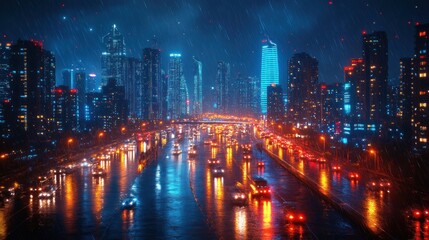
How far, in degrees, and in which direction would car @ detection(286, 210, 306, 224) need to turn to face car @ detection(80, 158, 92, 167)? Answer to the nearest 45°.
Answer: approximately 45° to its left

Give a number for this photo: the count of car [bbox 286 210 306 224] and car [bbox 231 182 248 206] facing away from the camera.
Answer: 1

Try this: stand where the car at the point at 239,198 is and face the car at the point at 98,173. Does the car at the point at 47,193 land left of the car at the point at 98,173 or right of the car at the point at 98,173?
left

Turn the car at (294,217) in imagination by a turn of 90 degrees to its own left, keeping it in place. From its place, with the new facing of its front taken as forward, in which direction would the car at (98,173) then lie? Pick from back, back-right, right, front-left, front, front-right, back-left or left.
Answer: front-right

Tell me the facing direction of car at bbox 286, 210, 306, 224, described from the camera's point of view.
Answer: facing away from the viewer

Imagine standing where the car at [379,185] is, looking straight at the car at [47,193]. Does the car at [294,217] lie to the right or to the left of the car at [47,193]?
left

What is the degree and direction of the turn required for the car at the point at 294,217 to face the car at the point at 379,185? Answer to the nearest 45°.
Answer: approximately 45° to its right

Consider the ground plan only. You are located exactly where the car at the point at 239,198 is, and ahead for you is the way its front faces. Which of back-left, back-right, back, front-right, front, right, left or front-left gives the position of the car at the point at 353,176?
back-left

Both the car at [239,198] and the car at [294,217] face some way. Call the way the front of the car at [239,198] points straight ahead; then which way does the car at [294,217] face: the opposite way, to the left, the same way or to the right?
the opposite way

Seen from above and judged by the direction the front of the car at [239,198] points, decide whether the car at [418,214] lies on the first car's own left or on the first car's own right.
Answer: on the first car's own left
